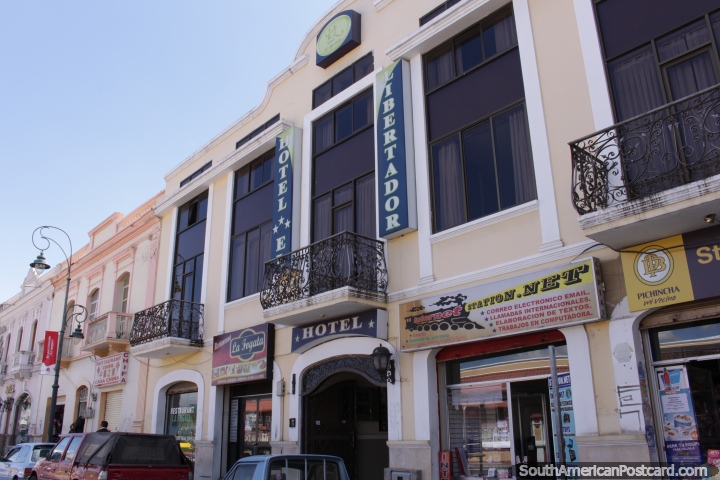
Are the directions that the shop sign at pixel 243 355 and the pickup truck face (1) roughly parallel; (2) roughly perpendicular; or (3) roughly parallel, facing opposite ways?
roughly perpendicular

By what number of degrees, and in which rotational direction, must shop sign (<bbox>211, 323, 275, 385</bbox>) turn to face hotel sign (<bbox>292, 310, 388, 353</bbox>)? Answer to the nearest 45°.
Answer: approximately 90° to its left

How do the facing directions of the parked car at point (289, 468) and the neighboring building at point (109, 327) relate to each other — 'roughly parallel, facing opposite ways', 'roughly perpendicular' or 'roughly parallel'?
roughly perpendicular

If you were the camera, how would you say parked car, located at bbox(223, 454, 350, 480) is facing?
facing away from the viewer and to the left of the viewer

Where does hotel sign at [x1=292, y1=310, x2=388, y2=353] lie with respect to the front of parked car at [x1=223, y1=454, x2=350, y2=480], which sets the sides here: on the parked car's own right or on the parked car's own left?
on the parked car's own right

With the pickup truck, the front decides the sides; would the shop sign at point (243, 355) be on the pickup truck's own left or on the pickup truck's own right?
on the pickup truck's own right

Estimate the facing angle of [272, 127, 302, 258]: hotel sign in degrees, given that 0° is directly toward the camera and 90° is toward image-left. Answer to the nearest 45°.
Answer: approximately 45°

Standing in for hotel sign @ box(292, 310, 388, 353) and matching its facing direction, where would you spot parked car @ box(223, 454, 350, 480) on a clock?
The parked car is roughly at 11 o'clock from the hotel sign.

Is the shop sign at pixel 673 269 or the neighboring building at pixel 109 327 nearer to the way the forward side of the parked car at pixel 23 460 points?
the neighboring building

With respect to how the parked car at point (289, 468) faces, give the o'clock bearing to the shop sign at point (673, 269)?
The shop sign is roughly at 5 o'clock from the parked car.
